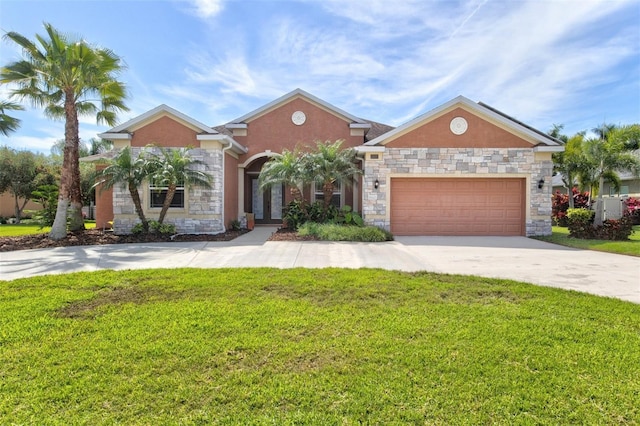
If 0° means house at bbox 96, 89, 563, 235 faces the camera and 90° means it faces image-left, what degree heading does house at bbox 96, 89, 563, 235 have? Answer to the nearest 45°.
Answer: approximately 0°

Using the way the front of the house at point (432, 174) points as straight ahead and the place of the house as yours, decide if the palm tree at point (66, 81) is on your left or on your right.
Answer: on your right

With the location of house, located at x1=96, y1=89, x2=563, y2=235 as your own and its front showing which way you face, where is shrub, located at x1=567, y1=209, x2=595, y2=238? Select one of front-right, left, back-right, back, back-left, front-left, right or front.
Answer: left

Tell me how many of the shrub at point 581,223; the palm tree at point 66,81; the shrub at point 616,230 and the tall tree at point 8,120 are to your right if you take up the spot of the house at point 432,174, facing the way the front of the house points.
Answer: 2

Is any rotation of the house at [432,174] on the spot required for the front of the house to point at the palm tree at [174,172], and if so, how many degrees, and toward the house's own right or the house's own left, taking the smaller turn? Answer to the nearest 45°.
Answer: approximately 90° to the house's own right

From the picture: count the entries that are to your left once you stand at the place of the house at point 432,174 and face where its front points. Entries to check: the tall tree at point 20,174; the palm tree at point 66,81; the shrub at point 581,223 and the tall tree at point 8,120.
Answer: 1

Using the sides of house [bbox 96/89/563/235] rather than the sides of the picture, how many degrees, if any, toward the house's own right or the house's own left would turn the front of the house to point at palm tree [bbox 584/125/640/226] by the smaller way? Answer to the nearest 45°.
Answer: approximately 90° to the house's own left

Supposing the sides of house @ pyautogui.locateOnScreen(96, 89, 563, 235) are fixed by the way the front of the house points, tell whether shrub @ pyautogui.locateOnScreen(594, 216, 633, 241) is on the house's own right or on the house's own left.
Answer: on the house's own left

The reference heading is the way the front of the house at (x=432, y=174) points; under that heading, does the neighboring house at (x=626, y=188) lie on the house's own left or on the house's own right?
on the house's own left
